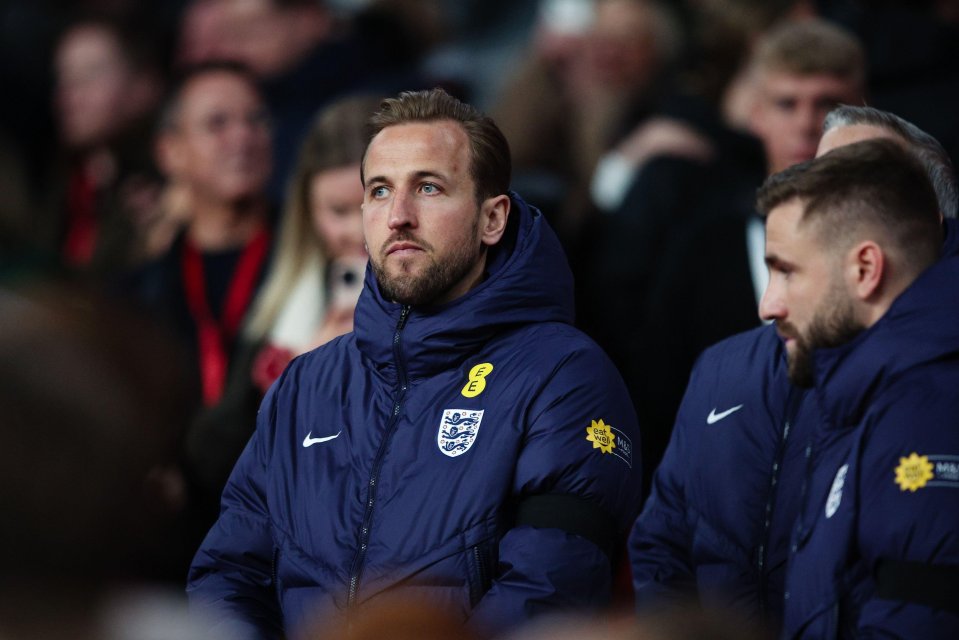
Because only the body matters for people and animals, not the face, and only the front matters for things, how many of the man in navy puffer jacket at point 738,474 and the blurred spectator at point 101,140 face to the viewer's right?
0

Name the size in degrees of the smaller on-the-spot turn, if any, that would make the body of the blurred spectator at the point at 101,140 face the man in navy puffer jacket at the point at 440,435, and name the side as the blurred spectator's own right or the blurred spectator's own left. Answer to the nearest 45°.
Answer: approximately 45° to the blurred spectator's own left

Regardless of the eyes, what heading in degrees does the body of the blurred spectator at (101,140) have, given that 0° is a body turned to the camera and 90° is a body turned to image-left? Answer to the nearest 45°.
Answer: approximately 45°

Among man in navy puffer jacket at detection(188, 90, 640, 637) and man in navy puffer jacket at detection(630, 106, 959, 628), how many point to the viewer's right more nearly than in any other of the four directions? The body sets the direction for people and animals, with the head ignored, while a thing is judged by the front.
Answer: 0

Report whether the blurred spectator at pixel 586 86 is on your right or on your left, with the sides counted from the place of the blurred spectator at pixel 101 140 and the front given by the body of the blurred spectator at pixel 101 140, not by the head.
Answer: on your left

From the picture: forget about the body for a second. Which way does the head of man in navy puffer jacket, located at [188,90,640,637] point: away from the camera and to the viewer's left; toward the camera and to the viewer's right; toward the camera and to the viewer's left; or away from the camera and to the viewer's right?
toward the camera and to the viewer's left

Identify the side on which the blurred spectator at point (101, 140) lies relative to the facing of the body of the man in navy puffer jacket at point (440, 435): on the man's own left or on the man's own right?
on the man's own right

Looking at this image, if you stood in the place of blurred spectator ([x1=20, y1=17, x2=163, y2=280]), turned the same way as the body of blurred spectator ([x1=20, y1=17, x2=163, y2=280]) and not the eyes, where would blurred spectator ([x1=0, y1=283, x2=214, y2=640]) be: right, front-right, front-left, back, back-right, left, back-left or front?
front-left

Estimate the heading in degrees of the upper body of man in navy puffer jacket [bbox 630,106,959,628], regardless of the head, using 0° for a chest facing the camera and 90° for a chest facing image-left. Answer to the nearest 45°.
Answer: approximately 45°

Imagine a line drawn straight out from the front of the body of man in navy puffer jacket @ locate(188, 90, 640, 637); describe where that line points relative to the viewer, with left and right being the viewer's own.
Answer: facing the viewer and to the left of the viewer
